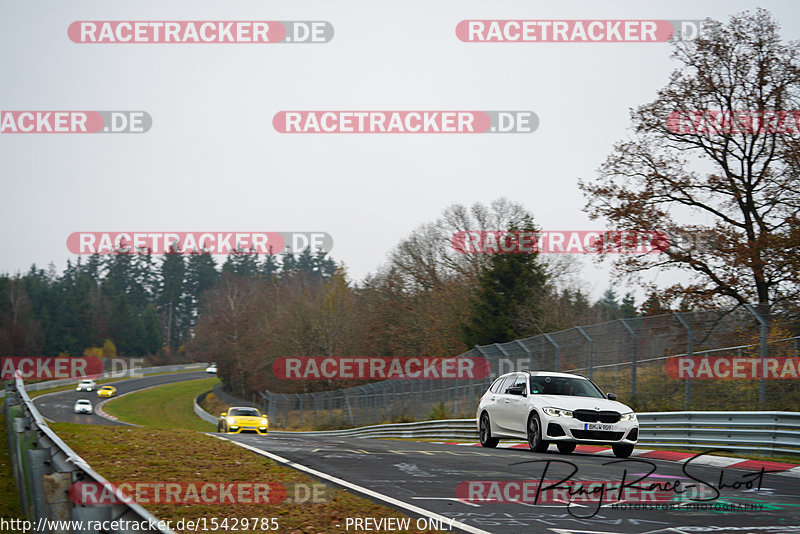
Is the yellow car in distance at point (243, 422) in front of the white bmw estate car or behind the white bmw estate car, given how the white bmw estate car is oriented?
behind

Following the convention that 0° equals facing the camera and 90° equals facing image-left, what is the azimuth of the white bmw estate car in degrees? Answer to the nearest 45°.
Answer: approximately 315°

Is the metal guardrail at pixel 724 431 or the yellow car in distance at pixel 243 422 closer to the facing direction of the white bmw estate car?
the metal guardrail

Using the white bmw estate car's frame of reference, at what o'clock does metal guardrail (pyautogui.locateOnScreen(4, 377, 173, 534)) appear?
The metal guardrail is roughly at 2 o'clock from the white bmw estate car.

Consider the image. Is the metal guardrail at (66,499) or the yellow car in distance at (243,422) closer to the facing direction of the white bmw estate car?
the metal guardrail

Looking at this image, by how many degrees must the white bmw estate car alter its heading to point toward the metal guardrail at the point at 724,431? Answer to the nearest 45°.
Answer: approximately 90° to its left

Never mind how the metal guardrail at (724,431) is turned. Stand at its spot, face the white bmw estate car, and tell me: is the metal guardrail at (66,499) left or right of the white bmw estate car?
left
